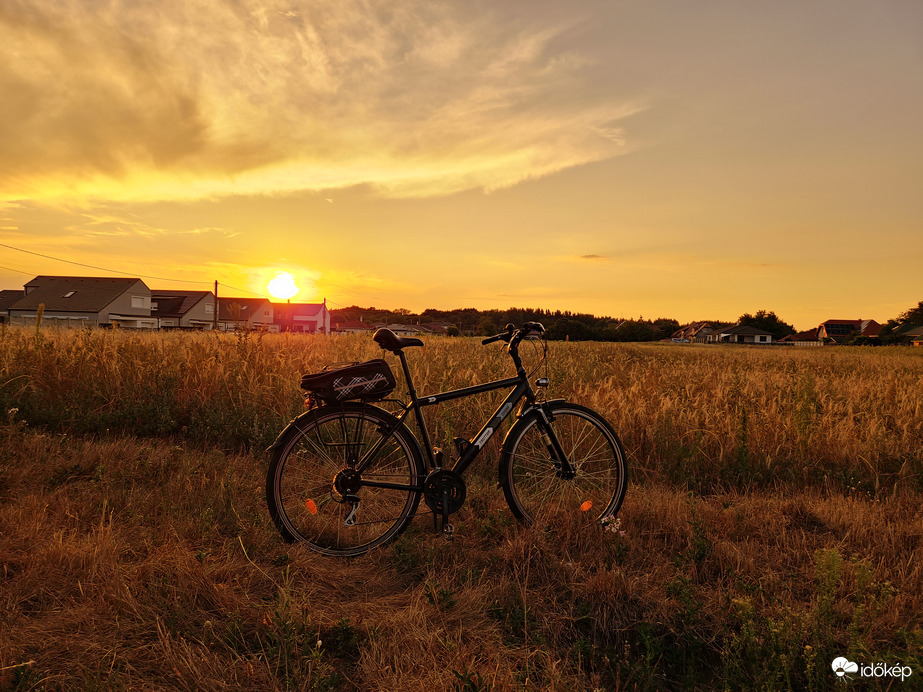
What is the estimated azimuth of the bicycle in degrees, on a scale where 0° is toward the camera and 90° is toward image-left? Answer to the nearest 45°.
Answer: approximately 270°
